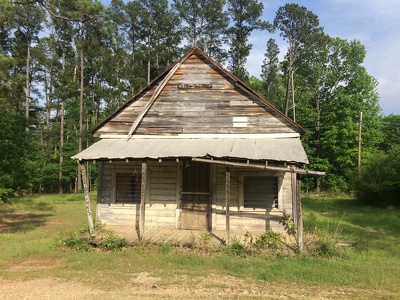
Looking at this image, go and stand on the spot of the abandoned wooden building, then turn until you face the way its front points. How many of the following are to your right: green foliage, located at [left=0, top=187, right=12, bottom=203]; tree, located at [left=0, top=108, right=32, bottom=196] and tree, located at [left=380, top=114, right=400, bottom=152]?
2

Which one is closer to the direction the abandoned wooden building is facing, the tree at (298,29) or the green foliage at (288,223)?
the green foliage

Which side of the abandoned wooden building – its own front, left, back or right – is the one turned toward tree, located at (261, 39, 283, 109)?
back

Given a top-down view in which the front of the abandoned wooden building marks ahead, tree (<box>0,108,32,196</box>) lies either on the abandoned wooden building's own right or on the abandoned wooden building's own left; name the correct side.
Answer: on the abandoned wooden building's own right

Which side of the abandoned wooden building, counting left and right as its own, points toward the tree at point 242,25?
back

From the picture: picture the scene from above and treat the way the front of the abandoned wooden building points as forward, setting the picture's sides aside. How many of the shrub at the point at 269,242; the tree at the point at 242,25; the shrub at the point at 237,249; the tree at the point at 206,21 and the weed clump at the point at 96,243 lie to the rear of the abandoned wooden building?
2

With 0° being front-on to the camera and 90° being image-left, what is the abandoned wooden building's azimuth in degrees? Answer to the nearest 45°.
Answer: approximately 0°

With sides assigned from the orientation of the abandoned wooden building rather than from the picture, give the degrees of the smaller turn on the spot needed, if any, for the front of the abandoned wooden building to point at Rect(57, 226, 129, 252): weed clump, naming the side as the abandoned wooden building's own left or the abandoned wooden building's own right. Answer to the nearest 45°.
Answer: approximately 45° to the abandoned wooden building's own right

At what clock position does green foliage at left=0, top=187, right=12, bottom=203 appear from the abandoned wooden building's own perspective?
The green foliage is roughly at 3 o'clock from the abandoned wooden building.

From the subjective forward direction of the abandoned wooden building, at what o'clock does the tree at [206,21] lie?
The tree is roughly at 6 o'clock from the abandoned wooden building.

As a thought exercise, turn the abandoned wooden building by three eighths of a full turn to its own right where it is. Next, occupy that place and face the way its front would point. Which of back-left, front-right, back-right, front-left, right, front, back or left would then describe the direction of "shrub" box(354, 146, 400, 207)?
right
